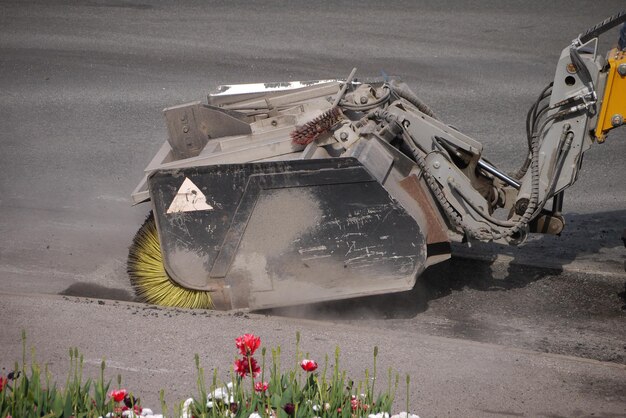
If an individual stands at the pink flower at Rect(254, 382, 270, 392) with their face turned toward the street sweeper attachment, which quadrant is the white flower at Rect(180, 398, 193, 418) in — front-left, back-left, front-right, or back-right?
back-left

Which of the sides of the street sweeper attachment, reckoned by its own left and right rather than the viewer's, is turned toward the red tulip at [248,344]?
left

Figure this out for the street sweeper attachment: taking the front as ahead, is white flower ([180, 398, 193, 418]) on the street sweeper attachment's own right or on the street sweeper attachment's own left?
on the street sweeper attachment's own left

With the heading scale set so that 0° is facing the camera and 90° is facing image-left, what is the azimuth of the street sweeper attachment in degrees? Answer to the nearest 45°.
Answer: approximately 90°
